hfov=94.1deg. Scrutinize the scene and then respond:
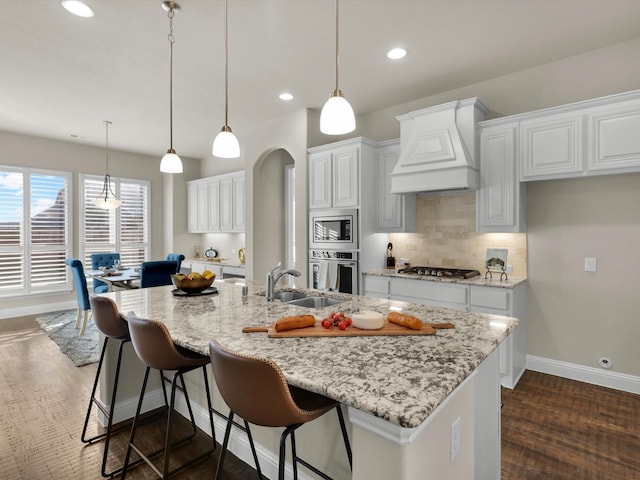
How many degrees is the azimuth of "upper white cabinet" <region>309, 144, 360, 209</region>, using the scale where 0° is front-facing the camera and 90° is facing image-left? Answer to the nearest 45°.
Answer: approximately 45°

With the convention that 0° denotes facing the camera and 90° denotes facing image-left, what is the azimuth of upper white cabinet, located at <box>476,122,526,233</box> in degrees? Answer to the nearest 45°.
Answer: approximately 45°

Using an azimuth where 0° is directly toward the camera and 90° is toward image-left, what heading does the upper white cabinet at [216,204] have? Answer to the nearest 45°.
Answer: approximately 45°

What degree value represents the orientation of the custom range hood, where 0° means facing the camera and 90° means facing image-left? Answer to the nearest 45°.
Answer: approximately 45°
